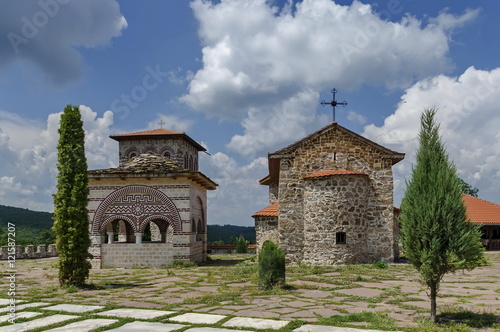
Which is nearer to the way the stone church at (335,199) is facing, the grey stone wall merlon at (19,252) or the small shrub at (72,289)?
the grey stone wall merlon

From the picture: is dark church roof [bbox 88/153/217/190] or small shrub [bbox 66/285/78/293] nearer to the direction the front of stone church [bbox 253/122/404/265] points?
the dark church roof

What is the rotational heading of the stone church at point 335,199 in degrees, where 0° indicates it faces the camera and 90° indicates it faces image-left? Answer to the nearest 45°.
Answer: approximately 180°

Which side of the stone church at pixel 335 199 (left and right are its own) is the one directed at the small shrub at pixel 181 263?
left

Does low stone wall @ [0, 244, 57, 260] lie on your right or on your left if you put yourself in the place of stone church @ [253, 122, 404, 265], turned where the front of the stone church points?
on your left

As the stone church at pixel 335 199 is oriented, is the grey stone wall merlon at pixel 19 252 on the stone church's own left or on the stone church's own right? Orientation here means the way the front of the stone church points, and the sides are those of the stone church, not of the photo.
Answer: on the stone church's own left

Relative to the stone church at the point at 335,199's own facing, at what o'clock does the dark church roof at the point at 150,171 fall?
The dark church roof is roughly at 9 o'clock from the stone church.

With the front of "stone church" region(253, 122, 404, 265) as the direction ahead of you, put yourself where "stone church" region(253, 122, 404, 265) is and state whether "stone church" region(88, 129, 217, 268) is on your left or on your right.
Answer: on your left
